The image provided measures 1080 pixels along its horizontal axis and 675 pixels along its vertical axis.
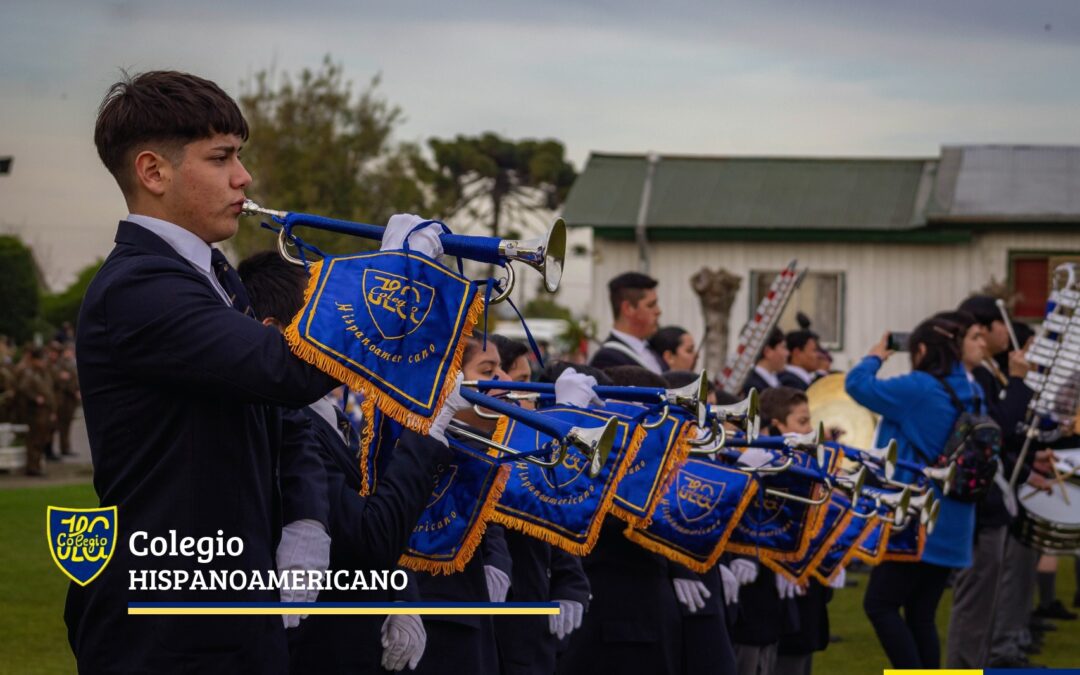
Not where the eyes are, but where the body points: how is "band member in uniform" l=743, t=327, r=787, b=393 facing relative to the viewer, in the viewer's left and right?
facing to the right of the viewer

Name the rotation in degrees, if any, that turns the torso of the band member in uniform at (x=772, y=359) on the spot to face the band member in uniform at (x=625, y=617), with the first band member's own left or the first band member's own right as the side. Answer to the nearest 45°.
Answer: approximately 90° to the first band member's own right

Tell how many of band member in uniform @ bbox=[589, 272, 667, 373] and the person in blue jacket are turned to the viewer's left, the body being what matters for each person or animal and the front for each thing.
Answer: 1

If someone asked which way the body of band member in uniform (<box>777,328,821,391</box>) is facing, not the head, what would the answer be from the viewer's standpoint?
to the viewer's right

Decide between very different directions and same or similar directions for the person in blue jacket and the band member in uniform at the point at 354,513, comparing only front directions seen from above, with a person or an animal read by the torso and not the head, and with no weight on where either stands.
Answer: very different directions

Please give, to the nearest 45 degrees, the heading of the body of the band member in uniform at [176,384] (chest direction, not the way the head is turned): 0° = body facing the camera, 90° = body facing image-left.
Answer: approximately 270°

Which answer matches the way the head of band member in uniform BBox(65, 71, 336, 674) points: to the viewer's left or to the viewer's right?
to the viewer's right

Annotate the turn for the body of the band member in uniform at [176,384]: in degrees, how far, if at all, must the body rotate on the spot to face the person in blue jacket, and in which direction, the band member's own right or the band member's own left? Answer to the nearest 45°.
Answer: approximately 45° to the band member's own left

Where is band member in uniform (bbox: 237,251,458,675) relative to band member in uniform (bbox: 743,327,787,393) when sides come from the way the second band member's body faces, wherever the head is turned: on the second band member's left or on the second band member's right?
on the second band member's right

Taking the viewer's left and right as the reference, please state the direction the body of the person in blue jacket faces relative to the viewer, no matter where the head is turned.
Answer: facing to the left of the viewer

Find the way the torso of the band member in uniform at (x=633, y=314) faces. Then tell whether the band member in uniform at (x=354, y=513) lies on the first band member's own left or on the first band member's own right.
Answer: on the first band member's own right

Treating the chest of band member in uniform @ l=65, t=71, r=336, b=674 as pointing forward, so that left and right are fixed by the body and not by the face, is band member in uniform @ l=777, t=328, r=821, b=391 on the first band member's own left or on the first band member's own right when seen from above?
on the first band member's own left

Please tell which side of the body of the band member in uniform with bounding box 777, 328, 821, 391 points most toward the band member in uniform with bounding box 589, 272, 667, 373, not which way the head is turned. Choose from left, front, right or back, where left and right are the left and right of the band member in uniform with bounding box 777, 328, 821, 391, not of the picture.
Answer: right
